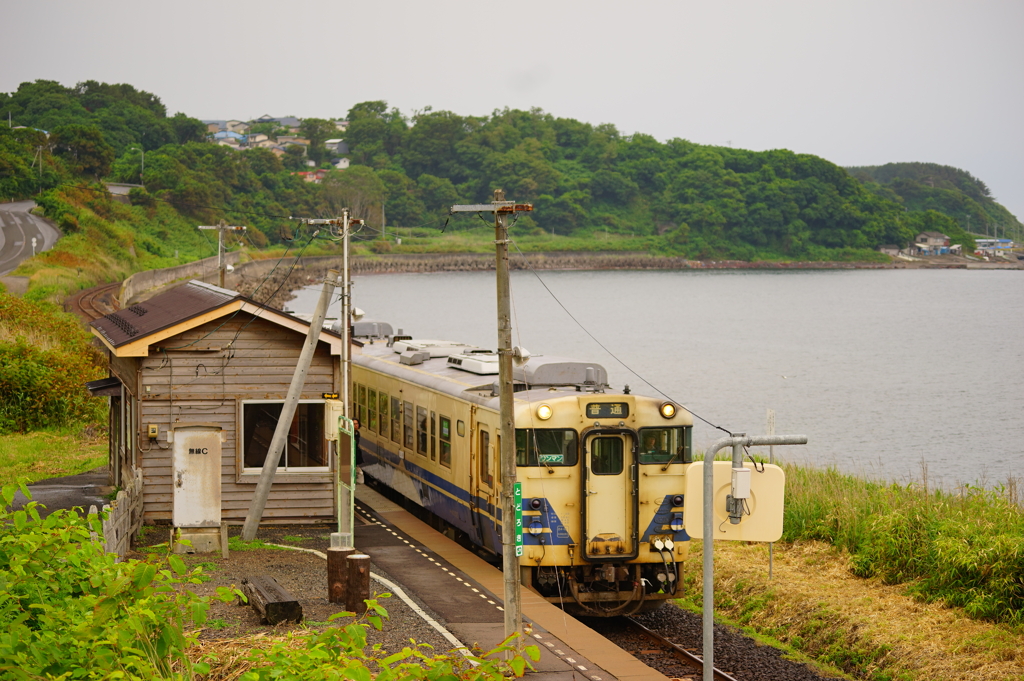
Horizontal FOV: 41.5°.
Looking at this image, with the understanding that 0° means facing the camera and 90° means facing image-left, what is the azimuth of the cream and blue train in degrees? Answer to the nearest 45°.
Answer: approximately 315°

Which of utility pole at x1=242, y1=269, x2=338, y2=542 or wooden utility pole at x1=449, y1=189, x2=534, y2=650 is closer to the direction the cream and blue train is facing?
the wooden utility pole

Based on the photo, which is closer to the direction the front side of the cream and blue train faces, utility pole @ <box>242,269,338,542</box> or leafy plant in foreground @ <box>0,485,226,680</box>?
the leafy plant in foreground

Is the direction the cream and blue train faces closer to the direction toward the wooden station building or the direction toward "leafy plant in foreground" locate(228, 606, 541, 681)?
the leafy plant in foreground

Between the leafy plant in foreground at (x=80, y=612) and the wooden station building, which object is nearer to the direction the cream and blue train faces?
the leafy plant in foreground

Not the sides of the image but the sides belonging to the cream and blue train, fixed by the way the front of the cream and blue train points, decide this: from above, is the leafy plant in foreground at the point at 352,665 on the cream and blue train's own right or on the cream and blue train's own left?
on the cream and blue train's own right

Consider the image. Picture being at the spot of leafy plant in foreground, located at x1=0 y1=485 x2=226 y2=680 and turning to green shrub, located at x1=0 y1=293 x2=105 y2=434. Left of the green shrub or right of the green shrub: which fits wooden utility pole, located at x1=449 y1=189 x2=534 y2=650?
right

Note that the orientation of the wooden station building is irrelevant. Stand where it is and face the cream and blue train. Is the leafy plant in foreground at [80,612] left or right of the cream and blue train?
right
